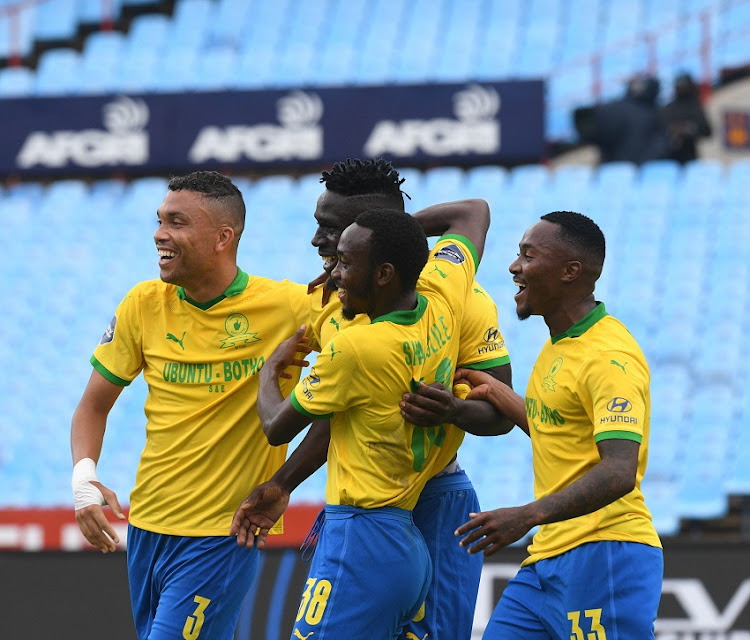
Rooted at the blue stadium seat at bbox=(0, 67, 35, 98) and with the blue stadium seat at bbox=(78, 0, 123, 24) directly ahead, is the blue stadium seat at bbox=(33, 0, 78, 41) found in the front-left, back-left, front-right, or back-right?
front-left

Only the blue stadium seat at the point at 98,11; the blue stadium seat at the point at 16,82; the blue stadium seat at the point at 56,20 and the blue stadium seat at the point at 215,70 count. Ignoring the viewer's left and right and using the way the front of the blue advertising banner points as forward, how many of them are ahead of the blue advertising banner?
0

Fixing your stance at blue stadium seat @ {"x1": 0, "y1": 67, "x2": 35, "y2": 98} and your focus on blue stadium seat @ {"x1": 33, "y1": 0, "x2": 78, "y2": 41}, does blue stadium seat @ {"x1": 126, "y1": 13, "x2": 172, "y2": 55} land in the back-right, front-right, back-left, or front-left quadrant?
front-right

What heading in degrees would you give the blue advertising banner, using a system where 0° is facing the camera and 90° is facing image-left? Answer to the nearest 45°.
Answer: approximately 0°

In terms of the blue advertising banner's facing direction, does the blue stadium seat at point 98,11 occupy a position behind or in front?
behind

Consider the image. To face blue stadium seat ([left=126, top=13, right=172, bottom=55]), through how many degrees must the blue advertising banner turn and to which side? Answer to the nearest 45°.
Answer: approximately 135° to its right

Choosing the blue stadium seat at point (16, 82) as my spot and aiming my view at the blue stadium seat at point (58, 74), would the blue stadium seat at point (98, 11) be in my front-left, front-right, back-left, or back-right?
front-left

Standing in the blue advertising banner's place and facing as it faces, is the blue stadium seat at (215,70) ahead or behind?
behind

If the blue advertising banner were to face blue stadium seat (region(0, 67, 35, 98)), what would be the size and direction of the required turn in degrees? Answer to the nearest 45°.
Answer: approximately 135° to its right

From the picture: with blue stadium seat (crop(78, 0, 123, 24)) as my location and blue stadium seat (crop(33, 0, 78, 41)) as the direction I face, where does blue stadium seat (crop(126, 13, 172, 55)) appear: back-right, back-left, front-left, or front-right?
back-left

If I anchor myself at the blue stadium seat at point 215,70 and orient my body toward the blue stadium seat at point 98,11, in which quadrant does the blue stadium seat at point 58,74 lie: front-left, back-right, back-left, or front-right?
front-left
